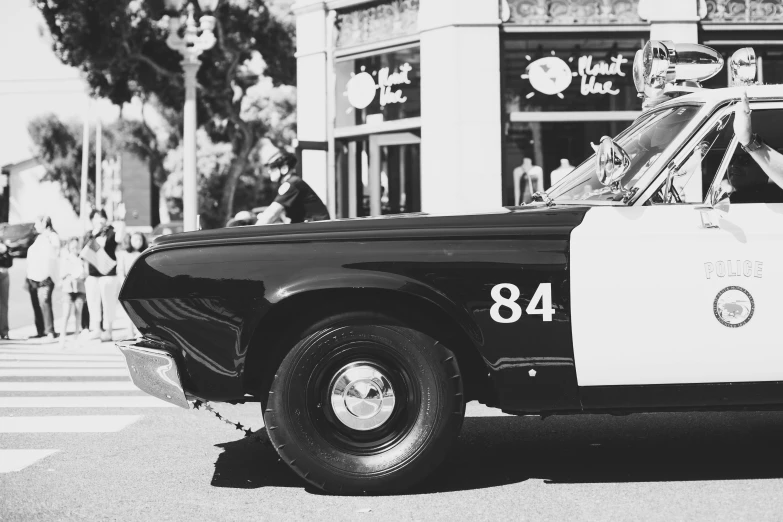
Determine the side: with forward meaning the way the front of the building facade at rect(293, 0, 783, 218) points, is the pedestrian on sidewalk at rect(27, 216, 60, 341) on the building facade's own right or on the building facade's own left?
on the building facade's own right

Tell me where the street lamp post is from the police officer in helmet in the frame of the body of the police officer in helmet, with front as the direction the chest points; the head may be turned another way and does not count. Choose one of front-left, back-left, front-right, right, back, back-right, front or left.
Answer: right

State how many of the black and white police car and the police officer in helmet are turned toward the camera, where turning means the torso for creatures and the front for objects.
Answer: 0

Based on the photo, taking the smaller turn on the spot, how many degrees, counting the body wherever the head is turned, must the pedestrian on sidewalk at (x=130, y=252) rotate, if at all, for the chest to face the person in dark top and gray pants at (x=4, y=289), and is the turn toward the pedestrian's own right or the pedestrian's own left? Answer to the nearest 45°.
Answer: approximately 90° to the pedestrian's own right

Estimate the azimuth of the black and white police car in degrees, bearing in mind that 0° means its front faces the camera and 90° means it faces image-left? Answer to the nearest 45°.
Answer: approximately 90°

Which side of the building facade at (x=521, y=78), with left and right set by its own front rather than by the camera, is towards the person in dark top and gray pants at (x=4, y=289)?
right

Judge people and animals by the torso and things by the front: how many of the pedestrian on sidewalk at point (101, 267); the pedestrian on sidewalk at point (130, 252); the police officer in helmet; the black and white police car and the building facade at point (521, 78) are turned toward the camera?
3

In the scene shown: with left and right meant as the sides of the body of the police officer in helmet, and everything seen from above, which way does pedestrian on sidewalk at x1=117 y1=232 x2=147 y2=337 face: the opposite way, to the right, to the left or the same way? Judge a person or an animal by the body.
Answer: to the left

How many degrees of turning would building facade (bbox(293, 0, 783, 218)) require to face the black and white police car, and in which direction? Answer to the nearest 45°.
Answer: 0° — it already faces it

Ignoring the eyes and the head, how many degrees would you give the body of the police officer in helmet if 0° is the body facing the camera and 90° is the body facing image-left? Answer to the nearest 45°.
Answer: approximately 90°

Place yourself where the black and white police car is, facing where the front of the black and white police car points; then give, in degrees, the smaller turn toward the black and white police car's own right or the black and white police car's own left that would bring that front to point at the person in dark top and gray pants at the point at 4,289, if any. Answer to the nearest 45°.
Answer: approximately 45° to the black and white police car's own right

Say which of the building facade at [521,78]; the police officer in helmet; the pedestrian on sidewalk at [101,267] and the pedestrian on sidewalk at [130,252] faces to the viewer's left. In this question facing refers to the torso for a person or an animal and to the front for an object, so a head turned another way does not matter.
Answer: the police officer in helmet

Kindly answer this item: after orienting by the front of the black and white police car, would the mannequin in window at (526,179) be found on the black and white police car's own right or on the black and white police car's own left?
on the black and white police car's own right

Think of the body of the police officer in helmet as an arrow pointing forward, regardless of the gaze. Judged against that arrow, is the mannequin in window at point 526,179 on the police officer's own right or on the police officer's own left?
on the police officer's own right

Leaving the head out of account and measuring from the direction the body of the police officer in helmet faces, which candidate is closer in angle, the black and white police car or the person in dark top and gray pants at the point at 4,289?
the person in dark top and gray pants

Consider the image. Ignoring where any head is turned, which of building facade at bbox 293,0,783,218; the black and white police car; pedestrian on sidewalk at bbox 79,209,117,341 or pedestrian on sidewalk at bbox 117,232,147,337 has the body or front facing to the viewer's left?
the black and white police car
